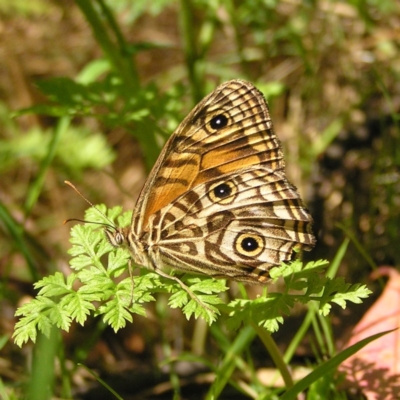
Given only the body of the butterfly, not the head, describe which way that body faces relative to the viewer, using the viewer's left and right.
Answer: facing to the left of the viewer

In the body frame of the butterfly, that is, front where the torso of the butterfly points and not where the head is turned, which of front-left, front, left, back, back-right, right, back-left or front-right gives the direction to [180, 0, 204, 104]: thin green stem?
right
